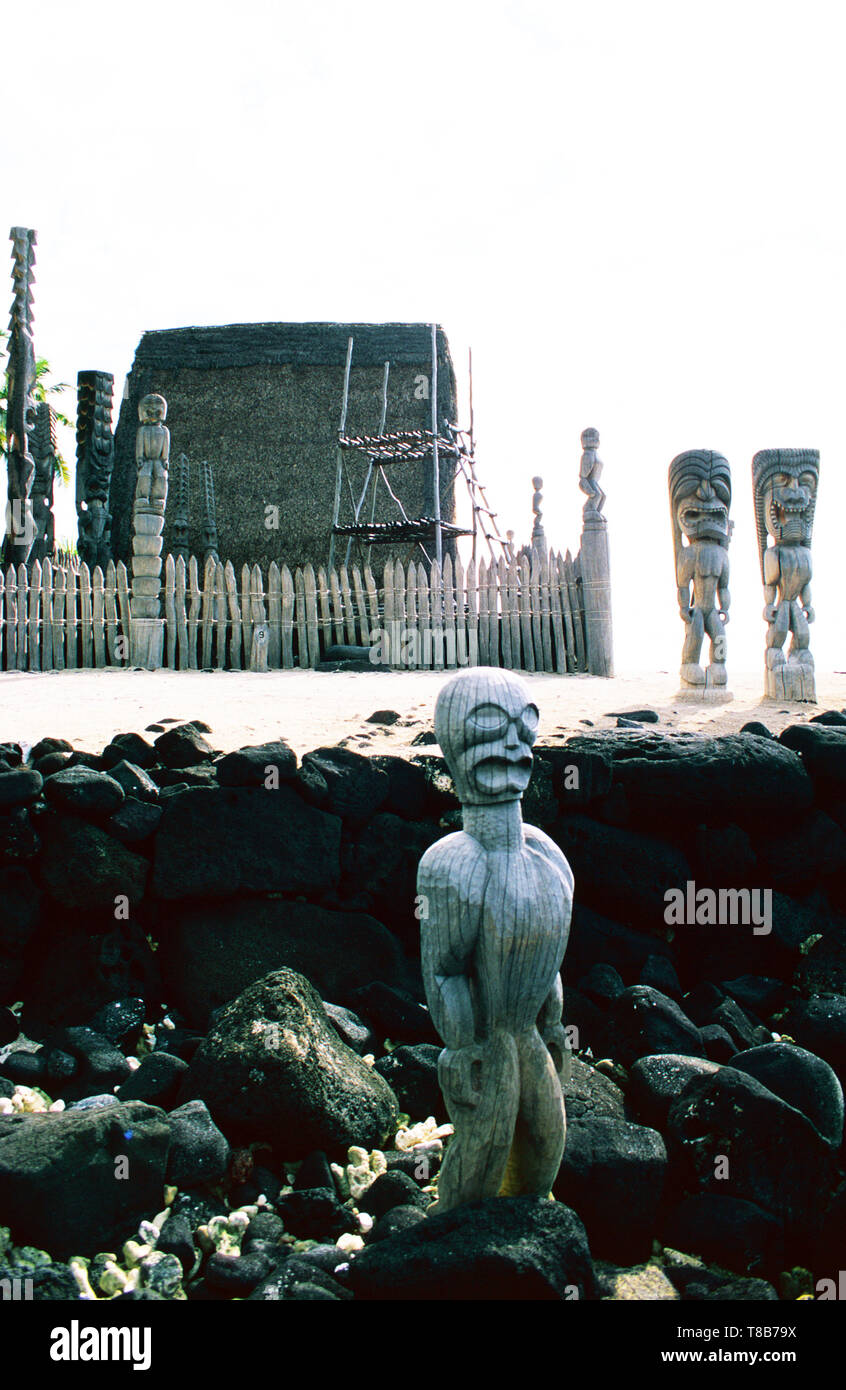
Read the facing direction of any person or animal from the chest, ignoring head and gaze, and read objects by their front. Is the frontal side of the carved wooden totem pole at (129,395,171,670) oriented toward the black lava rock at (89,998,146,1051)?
yes

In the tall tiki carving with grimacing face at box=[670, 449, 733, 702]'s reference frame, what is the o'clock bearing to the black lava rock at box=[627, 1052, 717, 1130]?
The black lava rock is roughly at 12 o'clock from the tall tiki carving with grimacing face.

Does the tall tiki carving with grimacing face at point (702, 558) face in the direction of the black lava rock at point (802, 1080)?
yes

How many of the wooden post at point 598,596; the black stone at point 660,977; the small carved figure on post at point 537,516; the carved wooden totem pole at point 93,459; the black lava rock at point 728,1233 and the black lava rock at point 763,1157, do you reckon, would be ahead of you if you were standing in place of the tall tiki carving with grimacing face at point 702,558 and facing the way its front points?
3
